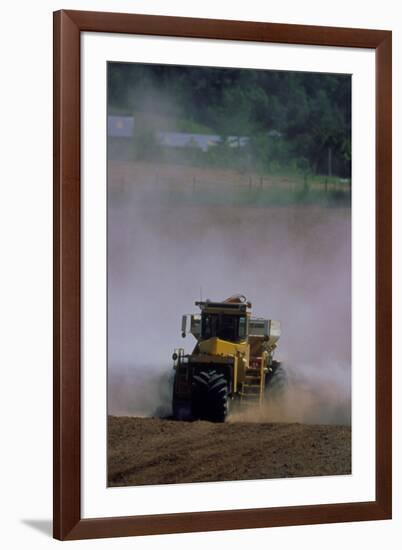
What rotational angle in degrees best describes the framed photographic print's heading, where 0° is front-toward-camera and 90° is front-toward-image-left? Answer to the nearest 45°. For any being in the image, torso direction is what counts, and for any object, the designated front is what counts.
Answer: approximately 315°
